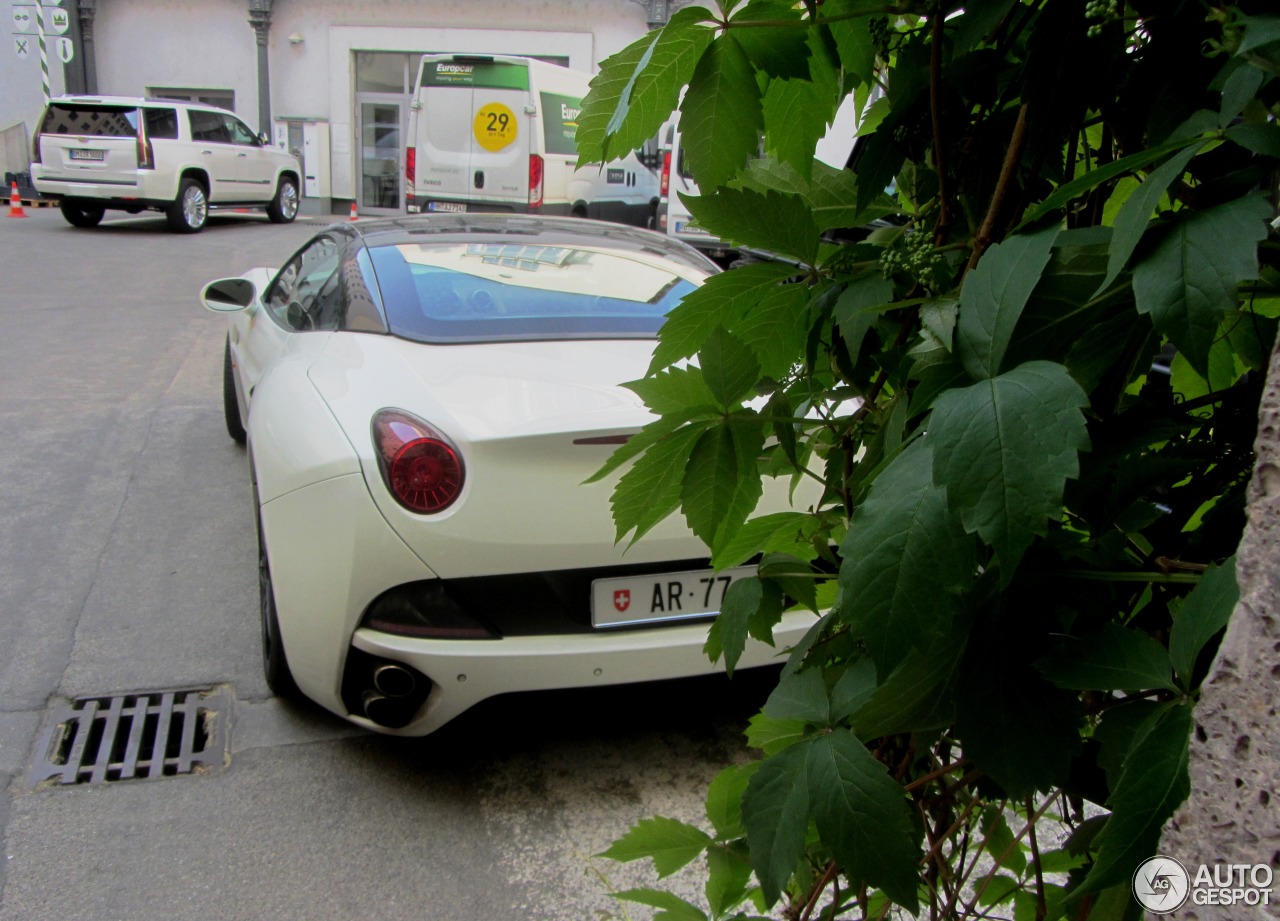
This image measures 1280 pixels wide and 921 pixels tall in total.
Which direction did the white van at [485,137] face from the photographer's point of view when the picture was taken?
facing away from the viewer and to the right of the viewer

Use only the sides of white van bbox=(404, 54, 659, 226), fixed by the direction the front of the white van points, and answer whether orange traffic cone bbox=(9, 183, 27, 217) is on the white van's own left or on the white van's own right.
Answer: on the white van's own left

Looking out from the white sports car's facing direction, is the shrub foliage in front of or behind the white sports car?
behind

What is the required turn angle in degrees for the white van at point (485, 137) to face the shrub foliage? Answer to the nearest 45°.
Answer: approximately 135° to its right

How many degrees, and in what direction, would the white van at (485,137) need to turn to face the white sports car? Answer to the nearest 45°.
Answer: approximately 135° to its right

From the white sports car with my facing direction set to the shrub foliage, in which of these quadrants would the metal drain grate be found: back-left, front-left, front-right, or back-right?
front-right

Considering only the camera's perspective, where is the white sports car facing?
facing away from the viewer and to the left of the viewer

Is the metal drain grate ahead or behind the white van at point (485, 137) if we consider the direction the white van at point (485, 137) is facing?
behind
